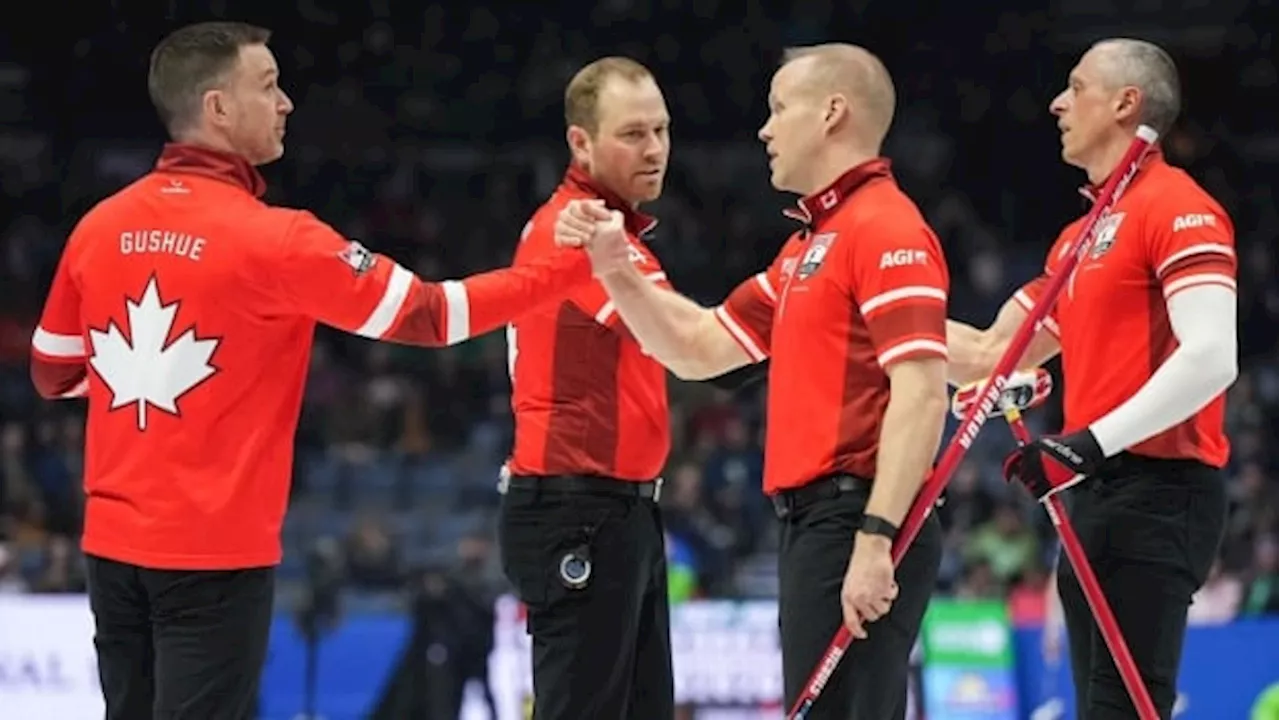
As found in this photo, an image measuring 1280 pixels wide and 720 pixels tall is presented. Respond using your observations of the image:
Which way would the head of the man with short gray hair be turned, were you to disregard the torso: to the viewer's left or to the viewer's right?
to the viewer's left

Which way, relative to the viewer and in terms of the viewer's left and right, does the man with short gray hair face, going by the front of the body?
facing to the left of the viewer

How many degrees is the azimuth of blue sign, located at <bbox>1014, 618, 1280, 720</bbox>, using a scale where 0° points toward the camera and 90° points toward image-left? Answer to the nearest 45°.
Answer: approximately 0°

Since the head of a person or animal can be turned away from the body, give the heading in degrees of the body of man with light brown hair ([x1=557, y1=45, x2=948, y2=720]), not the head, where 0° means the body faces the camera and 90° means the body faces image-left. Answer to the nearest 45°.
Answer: approximately 45°

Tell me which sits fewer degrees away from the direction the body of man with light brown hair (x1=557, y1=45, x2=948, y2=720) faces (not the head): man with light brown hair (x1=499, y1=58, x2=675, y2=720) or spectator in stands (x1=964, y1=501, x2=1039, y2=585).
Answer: the man with light brown hair

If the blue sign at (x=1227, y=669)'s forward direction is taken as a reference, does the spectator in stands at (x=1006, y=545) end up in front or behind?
behind

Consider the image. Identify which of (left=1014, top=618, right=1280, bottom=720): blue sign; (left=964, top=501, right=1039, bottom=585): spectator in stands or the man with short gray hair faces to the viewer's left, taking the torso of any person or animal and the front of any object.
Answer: the man with short gray hair
